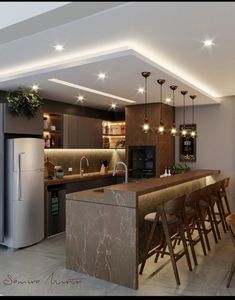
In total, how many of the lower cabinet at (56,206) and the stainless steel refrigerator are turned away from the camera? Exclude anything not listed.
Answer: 0

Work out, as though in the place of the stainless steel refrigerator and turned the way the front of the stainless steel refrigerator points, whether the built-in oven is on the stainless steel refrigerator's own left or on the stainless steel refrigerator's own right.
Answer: on the stainless steel refrigerator's own left

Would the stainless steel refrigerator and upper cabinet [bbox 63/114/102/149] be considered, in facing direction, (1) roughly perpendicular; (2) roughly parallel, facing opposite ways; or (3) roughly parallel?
roughly parallel

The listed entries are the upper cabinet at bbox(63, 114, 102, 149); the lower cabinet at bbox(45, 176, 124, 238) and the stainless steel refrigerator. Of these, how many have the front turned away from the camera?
0

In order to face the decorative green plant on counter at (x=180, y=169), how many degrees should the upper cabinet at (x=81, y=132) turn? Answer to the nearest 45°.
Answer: approximately 45° to its left

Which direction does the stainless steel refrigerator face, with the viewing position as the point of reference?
facing the viewer and to the right of the viewer

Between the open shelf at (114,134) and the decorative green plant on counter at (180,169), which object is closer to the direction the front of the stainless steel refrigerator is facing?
the decorative green plant on counter

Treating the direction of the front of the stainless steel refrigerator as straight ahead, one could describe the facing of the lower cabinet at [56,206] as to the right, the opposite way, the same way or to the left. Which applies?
the same way

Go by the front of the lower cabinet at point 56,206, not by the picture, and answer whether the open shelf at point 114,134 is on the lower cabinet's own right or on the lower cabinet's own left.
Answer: on the lower cabinet's own left

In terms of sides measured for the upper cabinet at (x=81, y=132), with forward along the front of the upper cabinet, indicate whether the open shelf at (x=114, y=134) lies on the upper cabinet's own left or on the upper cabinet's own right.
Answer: on the upper cabinet's own left

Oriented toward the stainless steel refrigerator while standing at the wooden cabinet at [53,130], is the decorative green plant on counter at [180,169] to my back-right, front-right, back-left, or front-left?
back-left
